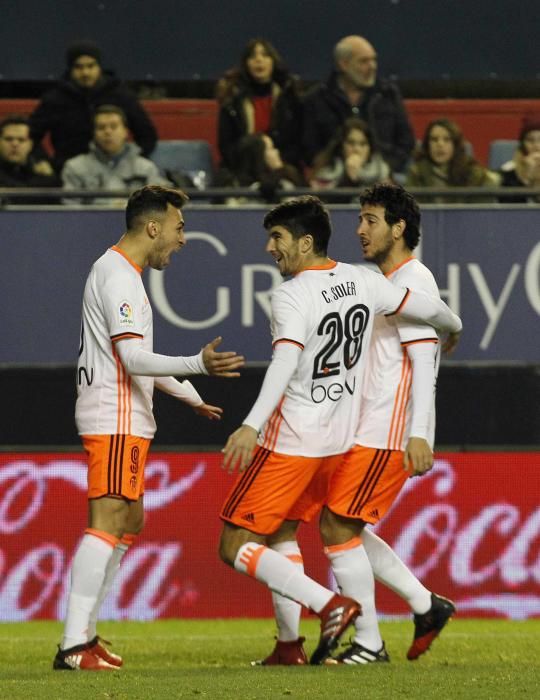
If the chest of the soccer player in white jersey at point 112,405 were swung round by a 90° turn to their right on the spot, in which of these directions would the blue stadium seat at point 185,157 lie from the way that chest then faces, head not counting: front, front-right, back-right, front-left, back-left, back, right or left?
back

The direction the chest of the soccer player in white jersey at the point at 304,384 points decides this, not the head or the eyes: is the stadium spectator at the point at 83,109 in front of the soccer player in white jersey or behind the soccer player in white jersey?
in front

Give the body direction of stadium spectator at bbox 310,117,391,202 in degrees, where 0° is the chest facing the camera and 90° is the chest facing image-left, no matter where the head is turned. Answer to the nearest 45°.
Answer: approximately 0°

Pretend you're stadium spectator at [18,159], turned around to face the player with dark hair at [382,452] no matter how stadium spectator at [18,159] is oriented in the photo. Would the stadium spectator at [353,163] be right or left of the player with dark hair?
left

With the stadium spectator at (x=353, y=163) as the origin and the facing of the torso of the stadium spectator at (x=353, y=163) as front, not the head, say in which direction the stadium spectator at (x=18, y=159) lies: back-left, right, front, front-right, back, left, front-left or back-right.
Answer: right

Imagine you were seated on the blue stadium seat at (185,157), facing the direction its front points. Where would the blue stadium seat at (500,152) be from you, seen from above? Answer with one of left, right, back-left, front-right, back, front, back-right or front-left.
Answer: left

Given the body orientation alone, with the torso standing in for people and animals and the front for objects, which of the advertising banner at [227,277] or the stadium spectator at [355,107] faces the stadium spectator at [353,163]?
the stadium spectator at [355,107]

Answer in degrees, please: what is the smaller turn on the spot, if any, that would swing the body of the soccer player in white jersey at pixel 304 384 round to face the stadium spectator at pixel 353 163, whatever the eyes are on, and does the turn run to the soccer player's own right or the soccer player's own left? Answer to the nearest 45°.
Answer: approximately 45° to the soccer player's own right

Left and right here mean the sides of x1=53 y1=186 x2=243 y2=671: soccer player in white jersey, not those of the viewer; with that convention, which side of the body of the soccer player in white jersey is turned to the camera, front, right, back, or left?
right

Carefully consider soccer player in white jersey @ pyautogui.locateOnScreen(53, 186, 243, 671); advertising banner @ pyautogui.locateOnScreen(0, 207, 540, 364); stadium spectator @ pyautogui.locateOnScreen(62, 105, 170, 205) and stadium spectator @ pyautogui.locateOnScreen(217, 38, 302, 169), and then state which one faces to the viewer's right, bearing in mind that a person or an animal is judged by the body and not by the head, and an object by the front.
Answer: the soccer player in white jersey
